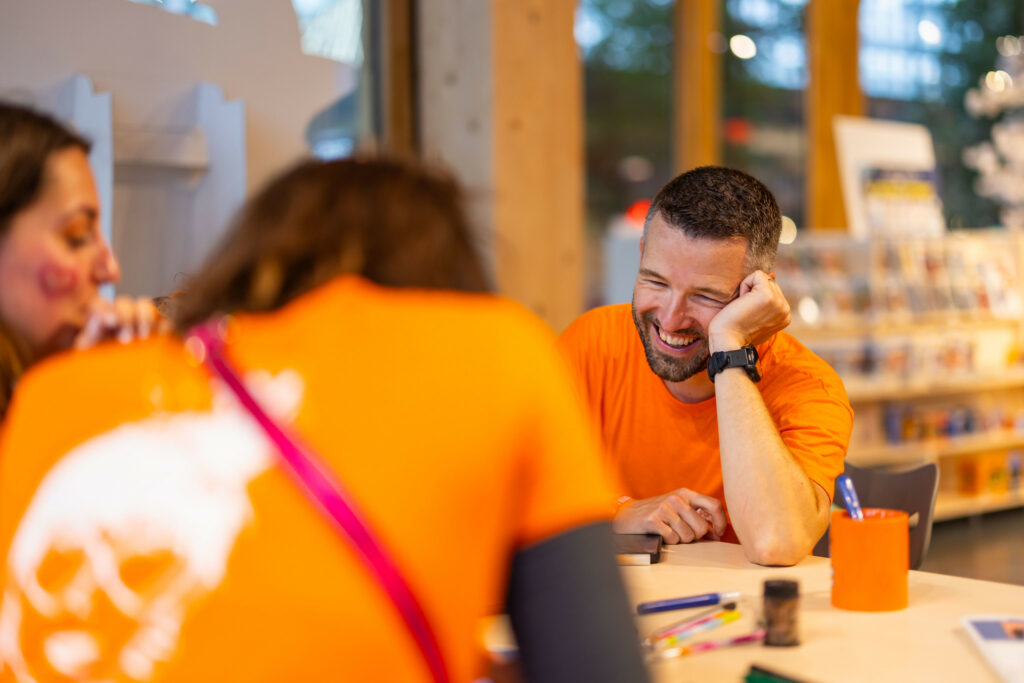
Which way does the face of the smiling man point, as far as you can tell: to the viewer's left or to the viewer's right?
to the viewer's left

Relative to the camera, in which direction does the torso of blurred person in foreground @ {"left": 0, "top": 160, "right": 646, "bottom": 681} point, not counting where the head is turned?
away from the camera

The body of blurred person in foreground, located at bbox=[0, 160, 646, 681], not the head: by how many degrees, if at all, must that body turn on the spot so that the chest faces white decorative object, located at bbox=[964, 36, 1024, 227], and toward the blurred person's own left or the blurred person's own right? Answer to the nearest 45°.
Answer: approximately 45° to the blurred person's own right

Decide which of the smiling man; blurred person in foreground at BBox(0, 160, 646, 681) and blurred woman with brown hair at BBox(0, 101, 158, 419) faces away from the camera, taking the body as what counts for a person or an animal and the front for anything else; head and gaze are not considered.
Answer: the blurred person in foreground

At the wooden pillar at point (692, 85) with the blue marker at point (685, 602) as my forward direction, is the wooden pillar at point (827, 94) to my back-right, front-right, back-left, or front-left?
back-left

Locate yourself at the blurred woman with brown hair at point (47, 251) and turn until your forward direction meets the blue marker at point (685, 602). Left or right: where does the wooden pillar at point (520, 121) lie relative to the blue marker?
left

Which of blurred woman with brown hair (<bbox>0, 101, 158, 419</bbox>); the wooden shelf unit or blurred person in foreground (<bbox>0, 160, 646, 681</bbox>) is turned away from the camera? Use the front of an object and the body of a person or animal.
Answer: the blurred person in foreground

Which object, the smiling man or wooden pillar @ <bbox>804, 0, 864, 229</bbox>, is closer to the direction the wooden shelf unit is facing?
the smiling man

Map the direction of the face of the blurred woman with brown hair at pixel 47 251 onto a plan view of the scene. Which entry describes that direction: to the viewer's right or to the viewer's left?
to the viewer's right

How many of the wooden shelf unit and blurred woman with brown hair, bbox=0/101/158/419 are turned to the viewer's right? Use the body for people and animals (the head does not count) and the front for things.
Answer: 1

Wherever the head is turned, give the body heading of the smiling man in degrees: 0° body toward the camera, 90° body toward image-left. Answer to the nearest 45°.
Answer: approximately 45°

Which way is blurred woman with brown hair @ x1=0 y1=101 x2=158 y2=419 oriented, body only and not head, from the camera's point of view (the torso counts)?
to the viewer's right

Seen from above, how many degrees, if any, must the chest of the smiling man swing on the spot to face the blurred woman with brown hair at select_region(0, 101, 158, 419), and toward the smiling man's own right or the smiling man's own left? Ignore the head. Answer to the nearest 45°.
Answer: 0° — they already face them

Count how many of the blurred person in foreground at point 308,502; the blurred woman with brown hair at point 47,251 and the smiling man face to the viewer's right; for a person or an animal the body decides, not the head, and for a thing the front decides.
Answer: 1
